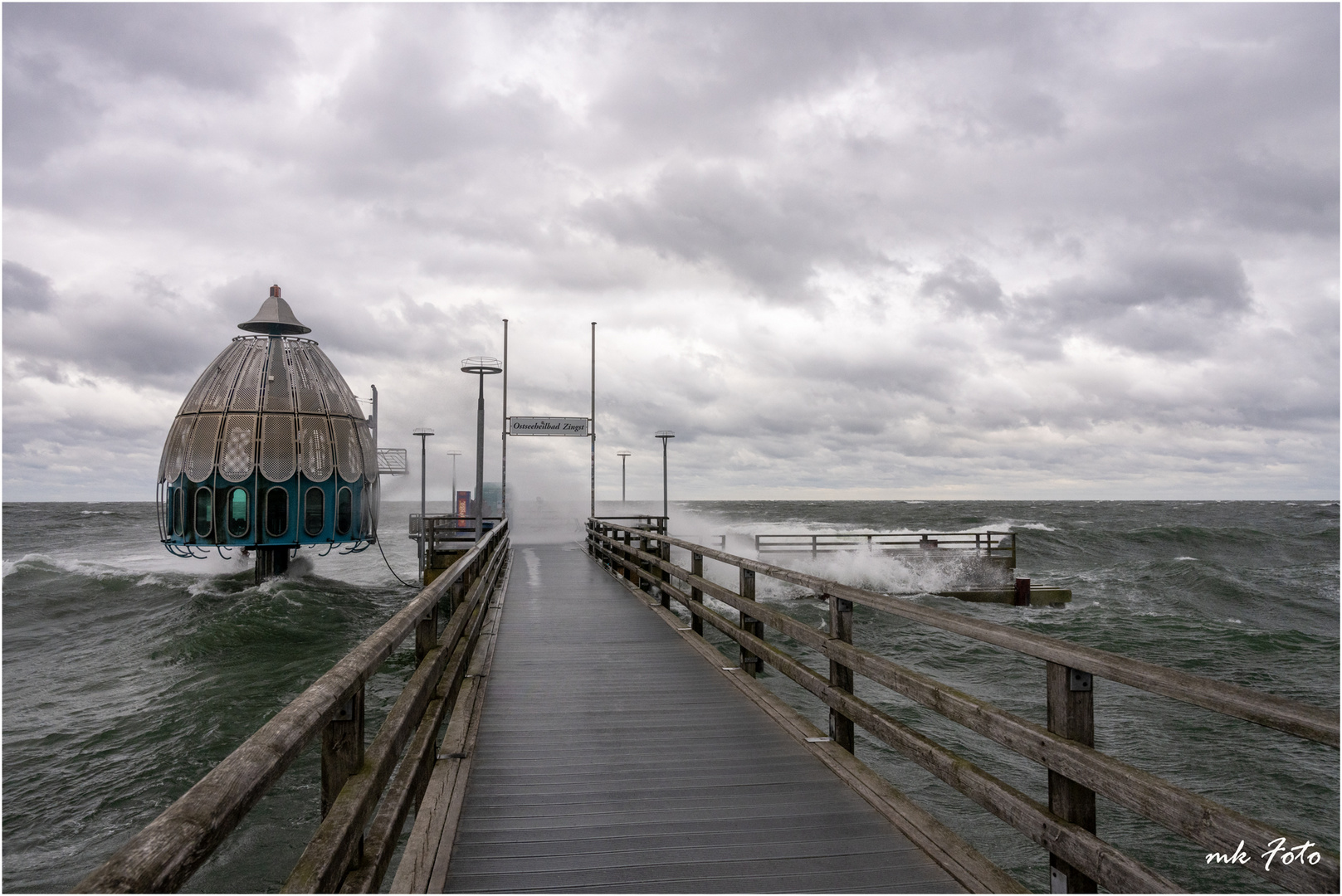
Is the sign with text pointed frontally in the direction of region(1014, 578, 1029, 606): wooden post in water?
no

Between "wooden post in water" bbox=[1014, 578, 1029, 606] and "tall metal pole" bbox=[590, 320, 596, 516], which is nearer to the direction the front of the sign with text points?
the wooden post in water

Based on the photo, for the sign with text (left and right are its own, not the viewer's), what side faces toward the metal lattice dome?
right

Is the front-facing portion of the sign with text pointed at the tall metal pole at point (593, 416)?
no

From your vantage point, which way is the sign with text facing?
toward the camera

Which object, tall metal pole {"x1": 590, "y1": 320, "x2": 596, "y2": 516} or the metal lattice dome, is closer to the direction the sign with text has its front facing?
the metal lattice dome
